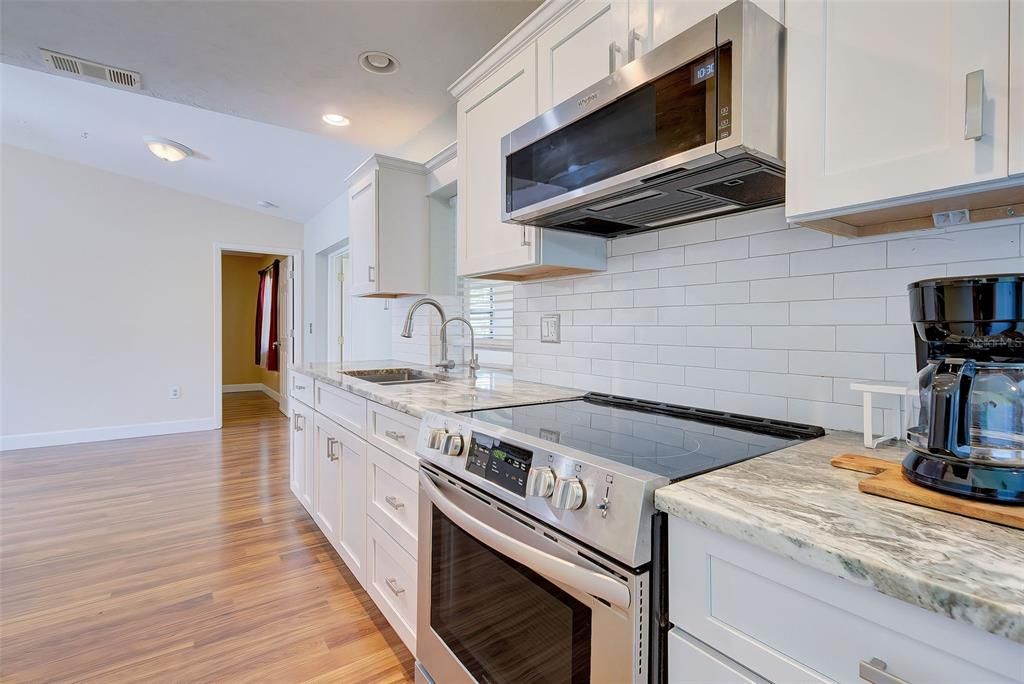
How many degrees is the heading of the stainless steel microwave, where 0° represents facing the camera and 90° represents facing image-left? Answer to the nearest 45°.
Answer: approximately 45°

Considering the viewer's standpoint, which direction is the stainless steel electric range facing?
facing the viewer and to the left of the viewer

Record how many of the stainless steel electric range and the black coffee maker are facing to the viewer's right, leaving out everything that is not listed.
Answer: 0

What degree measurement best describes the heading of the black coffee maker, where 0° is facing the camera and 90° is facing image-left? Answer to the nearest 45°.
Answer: approximately 45°

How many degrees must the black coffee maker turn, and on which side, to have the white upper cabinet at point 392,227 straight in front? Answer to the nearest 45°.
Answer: approximately 45° to its right

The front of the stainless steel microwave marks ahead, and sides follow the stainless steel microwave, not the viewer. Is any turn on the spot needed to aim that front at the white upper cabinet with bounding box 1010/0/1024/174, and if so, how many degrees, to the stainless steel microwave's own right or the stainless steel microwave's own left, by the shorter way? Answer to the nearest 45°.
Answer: approximately 90° to the stainless steel microwave's own left

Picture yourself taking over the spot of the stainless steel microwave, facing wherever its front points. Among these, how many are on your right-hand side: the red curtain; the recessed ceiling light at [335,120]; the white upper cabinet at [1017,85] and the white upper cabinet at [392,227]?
3

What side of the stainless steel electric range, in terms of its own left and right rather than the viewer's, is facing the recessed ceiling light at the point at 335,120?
right

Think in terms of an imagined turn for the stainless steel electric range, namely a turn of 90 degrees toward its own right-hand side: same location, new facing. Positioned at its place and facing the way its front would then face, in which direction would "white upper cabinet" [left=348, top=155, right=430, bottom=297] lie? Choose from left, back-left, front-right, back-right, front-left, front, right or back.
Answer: front

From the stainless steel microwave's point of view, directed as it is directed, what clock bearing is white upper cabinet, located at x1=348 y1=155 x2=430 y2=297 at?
The white upper cabinet is roughly at 3 o'clock from the stainless steel microwave.

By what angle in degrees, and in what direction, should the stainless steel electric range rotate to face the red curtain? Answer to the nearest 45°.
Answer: approximately 90° to its right

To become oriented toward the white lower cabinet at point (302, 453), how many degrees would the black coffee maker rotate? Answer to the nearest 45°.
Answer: approximately 45° to its right
